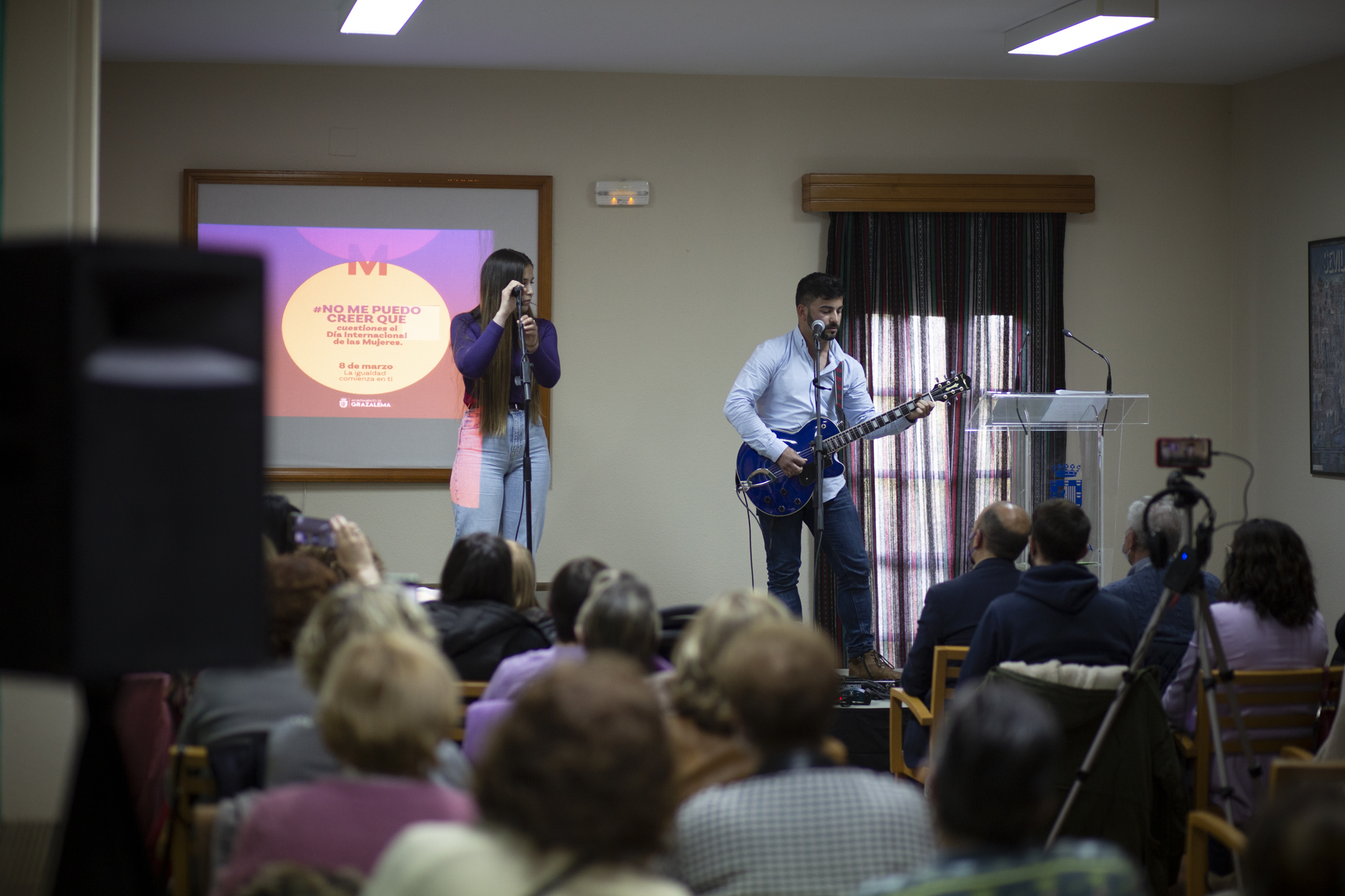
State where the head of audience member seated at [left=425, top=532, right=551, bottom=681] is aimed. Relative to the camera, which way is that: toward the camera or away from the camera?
away from the camera

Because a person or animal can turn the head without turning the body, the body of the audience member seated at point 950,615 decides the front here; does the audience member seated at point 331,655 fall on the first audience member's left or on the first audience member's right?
on the first audience member's left

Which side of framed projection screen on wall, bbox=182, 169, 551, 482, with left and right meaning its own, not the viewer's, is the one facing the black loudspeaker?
front

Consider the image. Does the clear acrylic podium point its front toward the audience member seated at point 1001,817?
yes

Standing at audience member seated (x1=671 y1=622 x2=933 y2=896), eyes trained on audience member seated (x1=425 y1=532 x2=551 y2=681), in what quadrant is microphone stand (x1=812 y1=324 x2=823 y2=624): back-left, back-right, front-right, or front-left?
front-right

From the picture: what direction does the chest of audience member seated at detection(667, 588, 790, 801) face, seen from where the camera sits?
away from the camera

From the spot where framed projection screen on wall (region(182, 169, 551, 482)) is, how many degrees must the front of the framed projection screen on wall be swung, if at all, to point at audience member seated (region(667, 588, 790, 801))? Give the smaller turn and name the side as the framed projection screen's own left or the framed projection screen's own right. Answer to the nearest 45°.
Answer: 0° — it already faces them

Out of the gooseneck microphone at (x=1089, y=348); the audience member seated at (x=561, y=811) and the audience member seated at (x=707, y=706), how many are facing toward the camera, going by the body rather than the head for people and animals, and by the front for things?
0

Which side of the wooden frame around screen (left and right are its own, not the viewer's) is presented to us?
front

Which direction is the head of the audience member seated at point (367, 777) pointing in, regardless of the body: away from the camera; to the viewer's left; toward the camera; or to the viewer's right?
away from the camera

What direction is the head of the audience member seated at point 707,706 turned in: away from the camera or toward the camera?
away from the camera

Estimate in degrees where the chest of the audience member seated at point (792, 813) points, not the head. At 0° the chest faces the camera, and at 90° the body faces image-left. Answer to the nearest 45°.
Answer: approximately 180°

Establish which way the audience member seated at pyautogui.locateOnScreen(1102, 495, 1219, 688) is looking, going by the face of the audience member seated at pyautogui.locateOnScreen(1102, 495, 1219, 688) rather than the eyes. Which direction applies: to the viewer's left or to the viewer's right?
to the viewer's left

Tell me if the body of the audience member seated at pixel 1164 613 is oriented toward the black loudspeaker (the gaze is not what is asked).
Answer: no

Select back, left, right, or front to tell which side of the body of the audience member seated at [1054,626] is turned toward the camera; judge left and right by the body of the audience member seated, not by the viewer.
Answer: back

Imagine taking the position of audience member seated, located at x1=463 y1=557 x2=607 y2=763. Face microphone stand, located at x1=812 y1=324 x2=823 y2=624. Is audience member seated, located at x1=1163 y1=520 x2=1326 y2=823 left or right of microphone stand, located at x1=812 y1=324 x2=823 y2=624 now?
right

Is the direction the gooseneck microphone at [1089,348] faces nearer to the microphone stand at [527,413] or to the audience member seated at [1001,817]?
the microphone stand

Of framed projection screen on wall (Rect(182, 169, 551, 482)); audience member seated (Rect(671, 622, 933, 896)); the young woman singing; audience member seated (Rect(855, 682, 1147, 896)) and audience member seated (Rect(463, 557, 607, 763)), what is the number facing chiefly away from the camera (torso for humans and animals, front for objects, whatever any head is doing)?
3

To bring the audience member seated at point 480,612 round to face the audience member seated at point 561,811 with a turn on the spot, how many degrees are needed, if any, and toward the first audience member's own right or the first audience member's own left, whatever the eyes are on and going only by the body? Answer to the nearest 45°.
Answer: approximately 180°
